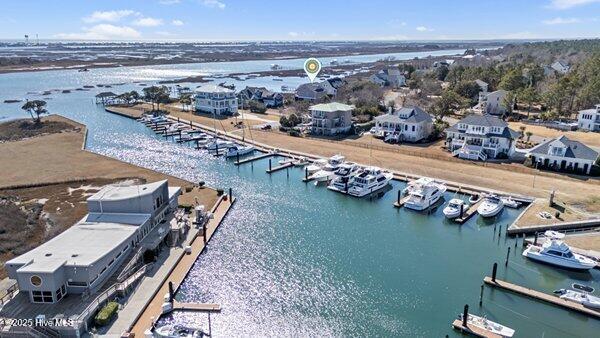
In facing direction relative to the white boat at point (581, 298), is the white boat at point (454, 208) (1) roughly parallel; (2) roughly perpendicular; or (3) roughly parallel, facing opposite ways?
roughly perpendicular

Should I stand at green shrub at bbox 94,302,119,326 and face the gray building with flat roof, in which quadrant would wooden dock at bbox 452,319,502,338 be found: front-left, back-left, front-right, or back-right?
back-right
